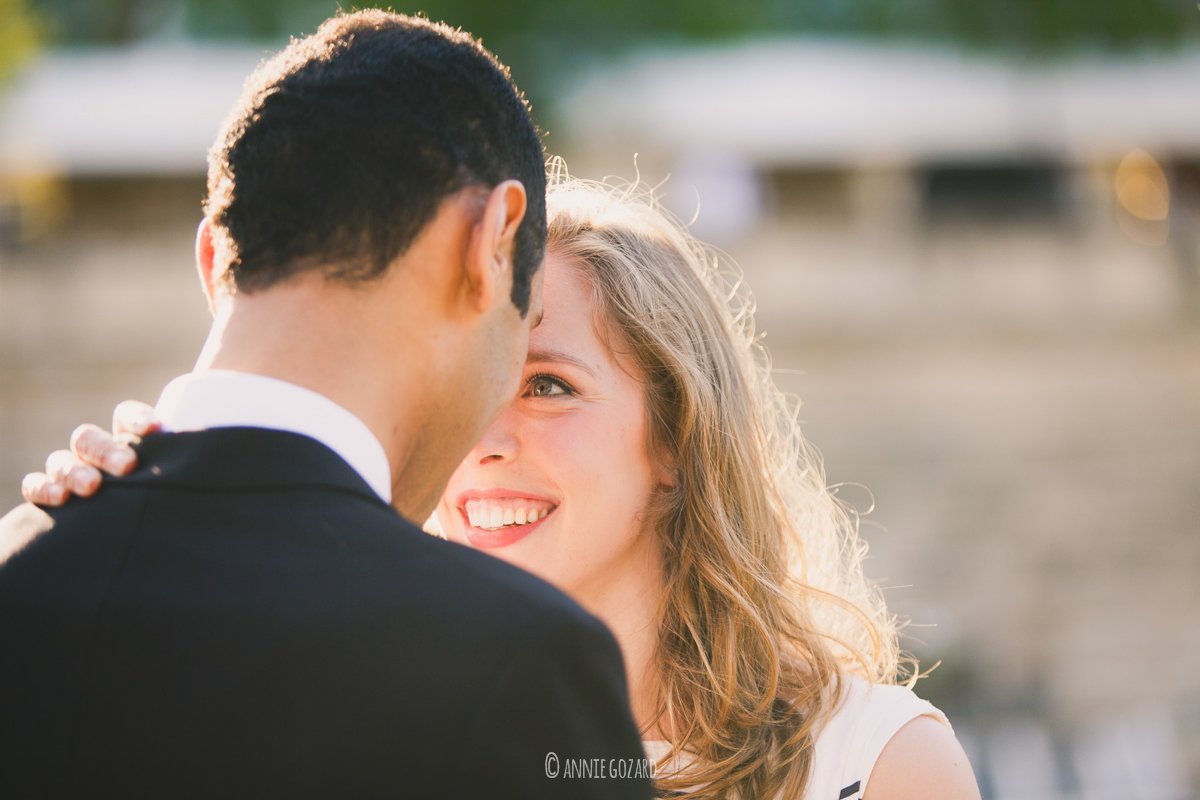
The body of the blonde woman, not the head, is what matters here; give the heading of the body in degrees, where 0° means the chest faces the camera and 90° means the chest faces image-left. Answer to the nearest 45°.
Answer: approximately 45°

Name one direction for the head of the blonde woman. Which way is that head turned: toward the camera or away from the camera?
toward the camera
